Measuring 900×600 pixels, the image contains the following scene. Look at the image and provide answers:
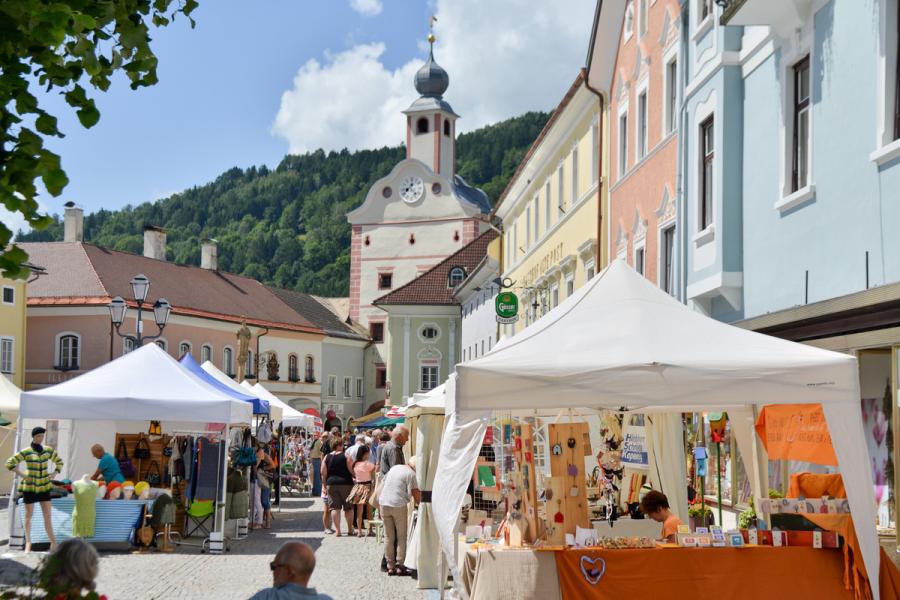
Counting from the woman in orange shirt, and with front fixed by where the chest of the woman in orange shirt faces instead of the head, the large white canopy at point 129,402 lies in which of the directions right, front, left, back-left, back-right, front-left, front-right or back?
front-right

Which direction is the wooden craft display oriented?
toward the camera

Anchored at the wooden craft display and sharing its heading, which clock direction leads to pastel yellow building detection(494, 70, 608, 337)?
The pastel yellow building is roughly at 6 o'clock from the wooden craft display.

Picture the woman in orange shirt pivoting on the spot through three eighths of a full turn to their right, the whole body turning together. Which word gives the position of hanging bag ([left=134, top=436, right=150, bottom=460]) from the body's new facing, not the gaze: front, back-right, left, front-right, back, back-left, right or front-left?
left

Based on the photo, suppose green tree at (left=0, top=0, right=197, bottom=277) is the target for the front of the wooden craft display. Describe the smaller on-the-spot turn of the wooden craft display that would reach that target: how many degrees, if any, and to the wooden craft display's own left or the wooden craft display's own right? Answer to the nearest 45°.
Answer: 0° — it already faces it

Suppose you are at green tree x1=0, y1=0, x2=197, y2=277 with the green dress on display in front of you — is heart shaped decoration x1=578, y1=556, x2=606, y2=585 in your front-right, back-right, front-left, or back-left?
front-right

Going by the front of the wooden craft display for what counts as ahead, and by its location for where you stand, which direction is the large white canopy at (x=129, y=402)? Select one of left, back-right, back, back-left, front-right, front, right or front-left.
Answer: back-right

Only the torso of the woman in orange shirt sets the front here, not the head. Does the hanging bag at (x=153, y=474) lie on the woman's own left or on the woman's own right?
on the woman's own right

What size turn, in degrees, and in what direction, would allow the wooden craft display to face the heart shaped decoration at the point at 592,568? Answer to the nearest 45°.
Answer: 0° — it already faces it

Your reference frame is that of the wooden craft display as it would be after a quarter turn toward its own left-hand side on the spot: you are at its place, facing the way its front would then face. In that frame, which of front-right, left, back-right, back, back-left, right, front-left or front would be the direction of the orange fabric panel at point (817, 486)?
front

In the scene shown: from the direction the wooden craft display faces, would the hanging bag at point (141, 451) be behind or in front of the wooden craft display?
behind
